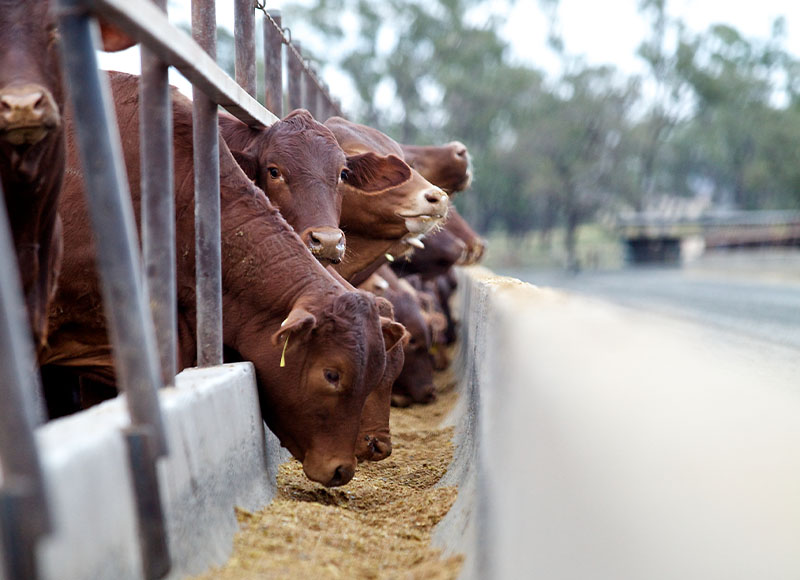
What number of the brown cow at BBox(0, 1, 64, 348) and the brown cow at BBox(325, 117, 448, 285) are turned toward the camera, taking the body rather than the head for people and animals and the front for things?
1

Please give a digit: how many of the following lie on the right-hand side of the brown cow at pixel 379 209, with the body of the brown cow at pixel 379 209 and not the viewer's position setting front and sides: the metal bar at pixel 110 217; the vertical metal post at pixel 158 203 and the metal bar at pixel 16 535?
3

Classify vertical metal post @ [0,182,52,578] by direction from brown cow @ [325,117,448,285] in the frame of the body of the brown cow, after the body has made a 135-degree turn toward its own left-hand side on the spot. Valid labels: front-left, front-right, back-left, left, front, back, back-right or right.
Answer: back-left

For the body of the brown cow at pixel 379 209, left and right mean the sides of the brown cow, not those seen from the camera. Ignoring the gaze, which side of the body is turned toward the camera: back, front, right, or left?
right

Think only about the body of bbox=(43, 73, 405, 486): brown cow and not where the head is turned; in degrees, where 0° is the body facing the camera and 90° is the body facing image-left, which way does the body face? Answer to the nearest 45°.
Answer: approximately 315°

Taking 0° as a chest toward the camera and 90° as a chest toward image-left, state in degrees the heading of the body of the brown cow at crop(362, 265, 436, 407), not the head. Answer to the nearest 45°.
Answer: approximately 315°
